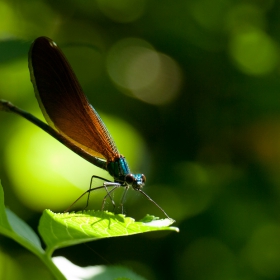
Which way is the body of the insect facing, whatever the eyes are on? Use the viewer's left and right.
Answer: facing the viewer and to the right of the viewer
